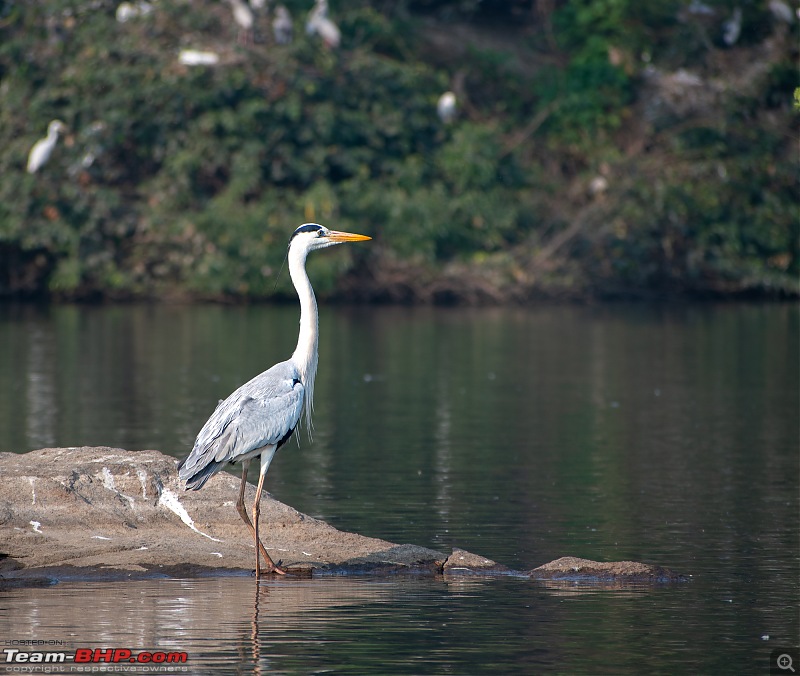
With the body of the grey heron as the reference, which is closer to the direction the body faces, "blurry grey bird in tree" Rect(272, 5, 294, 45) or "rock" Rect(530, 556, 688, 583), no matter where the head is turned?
the rock

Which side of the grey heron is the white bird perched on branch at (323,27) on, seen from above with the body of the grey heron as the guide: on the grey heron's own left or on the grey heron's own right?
on the grey heron's own left

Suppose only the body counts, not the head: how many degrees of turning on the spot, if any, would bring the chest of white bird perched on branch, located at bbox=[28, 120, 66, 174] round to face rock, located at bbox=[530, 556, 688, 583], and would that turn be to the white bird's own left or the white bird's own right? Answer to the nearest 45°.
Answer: approximately 90° to the white bird's own right

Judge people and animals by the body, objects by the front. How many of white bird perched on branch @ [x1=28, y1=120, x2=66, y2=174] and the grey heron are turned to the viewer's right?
2

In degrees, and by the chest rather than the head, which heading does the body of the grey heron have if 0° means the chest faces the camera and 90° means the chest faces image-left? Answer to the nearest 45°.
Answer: approximately 270°

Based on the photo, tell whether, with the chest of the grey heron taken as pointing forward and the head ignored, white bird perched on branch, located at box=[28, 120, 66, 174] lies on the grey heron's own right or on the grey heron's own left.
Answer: on the grey heron's own left

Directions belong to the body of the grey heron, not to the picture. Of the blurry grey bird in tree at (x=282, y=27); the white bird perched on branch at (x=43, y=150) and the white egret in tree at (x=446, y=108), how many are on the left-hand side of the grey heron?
3

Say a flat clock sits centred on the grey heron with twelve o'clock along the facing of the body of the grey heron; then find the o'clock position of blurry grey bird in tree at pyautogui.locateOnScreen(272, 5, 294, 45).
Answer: The blurry grey bird in tree is roughly at 9 o'clock from the grey heron.

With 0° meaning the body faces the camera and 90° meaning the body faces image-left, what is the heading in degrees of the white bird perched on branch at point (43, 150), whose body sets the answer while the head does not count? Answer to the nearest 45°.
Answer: approximately 270°

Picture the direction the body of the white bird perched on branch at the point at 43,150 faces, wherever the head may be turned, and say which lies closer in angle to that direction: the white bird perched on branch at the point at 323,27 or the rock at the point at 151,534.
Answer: the white bird perched on branch

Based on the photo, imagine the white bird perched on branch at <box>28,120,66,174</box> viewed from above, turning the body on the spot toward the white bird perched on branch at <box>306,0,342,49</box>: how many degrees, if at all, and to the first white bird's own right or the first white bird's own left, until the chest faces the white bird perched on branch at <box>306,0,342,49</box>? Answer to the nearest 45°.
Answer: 0° — it already faces it

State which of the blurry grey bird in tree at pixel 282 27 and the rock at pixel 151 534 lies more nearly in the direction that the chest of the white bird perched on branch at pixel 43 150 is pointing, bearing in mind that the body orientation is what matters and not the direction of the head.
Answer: the blurry grey bird in tree
